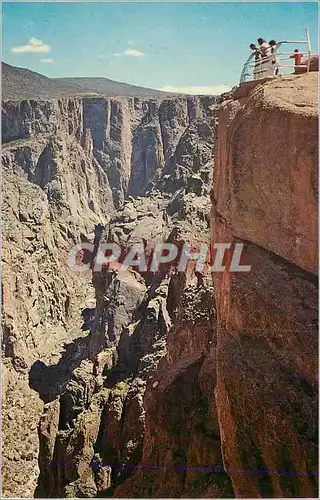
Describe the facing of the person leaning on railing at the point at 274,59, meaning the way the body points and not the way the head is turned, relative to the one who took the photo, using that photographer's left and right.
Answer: facing the viewer and to the left of the viewer

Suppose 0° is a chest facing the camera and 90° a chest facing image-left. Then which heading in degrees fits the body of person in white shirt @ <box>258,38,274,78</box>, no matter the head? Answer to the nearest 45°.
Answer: approximately 90°
